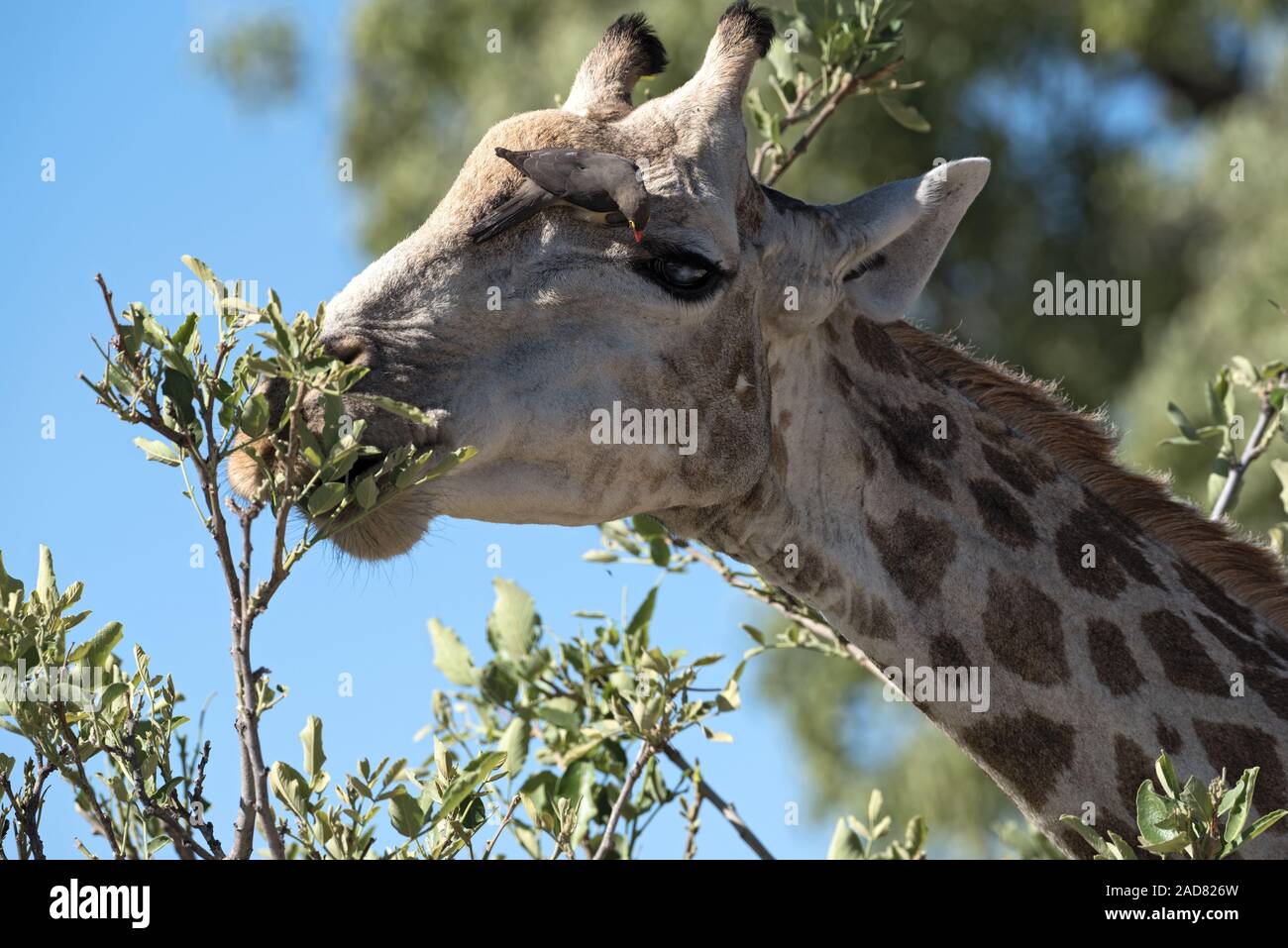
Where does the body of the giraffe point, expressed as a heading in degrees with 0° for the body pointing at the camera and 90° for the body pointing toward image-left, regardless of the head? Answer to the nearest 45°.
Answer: approximately 90°

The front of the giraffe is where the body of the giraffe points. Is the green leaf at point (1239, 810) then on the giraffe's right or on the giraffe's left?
on the giraffe's left

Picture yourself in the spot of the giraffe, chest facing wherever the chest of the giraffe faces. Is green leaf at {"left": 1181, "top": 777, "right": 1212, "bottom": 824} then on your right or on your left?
on your left

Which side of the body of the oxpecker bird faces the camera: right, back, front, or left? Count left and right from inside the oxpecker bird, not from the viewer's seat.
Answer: right

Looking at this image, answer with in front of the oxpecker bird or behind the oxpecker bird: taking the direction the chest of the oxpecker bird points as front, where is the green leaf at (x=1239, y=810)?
in front
